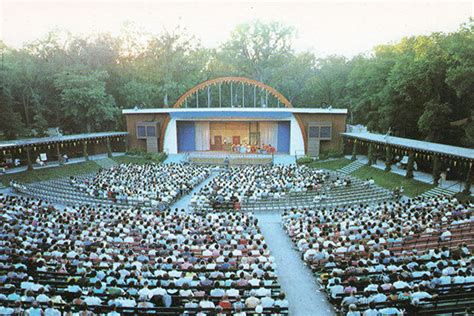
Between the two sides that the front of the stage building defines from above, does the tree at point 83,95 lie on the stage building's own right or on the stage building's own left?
on the stage building's own right

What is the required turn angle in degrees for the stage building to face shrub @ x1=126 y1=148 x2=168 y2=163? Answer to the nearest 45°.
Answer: approximately 90° to its right

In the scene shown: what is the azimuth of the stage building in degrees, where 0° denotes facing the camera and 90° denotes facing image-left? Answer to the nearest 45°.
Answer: approximately 0°

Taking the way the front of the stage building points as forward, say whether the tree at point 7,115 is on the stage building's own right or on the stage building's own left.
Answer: on the stage building's own right

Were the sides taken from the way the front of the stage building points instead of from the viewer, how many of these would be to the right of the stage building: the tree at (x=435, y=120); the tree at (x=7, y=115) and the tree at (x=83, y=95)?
2

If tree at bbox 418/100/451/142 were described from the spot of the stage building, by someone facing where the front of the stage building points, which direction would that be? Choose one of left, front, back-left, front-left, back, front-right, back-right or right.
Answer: front-left
